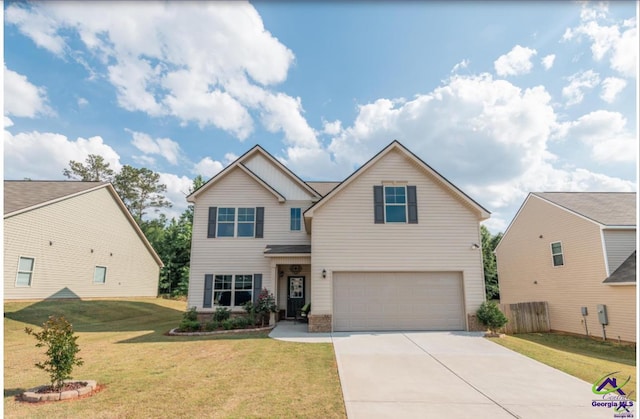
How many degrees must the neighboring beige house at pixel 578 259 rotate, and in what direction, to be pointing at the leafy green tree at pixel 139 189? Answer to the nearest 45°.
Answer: approximately 135° to its right

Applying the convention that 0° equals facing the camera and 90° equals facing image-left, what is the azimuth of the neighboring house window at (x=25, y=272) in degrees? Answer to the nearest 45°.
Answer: approximately 315°

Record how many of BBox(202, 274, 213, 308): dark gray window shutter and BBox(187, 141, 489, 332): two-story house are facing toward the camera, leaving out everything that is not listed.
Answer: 2
